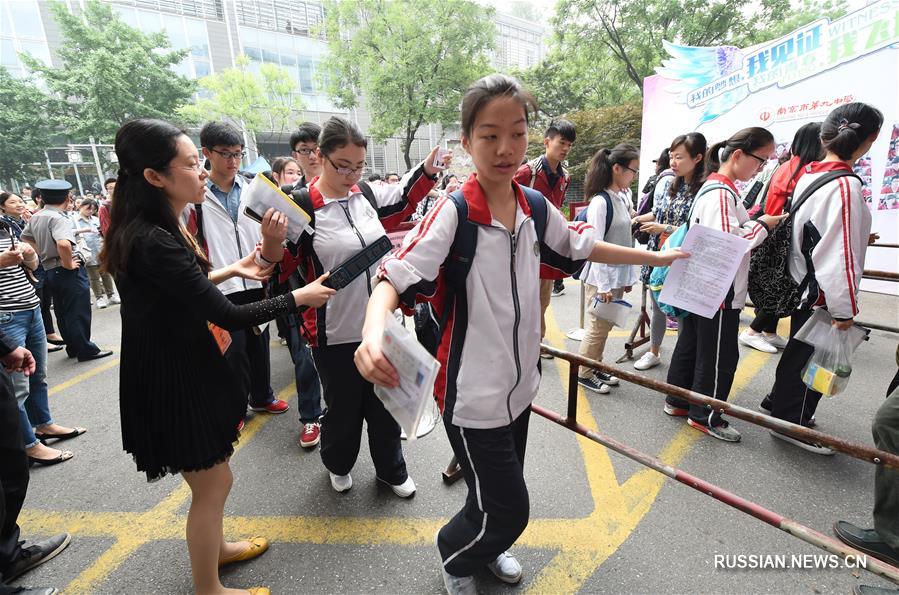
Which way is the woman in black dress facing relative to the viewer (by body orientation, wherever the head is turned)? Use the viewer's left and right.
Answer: facing to the right of the viewer

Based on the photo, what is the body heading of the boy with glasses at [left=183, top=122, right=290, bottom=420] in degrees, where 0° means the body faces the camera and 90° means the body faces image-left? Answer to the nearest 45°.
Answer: approximately 315°

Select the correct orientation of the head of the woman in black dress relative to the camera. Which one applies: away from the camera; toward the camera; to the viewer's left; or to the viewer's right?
to the viewer's right

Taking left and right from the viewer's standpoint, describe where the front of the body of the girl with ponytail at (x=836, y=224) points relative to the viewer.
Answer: facing away from the viewer and to the right of the viewer

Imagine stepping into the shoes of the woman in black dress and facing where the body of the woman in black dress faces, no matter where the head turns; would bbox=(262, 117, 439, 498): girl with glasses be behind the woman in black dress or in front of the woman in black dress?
in front

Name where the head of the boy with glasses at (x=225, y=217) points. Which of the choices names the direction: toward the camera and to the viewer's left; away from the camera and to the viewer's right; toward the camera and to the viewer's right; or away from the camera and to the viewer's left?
toward the camera and to the viewer's right

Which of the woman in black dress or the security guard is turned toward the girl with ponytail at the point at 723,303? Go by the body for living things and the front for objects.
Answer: the woman in black dress

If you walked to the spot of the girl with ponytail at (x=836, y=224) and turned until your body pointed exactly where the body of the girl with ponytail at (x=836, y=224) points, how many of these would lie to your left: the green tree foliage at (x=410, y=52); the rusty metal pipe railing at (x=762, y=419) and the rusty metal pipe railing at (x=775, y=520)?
1

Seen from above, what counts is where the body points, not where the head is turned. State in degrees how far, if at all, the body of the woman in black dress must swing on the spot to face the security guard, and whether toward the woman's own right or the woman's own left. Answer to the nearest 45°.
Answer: approximately 90° to the woman's own left
